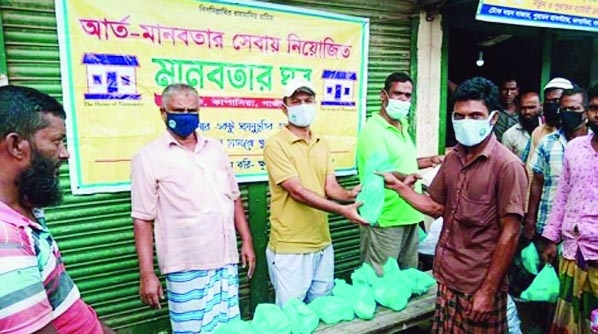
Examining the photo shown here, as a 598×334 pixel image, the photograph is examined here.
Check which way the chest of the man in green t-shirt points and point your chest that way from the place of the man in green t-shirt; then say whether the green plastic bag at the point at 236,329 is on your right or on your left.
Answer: on your right

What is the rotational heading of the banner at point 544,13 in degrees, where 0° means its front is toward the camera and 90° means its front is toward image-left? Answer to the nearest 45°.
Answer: approximately 0°

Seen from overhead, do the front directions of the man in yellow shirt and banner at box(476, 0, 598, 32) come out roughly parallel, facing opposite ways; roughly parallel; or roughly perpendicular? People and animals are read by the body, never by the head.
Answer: roughly parallel

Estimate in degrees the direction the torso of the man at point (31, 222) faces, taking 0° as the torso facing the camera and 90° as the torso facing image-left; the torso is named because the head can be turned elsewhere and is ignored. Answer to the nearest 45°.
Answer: approximately 270°

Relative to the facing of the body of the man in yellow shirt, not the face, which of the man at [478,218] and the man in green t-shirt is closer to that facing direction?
the man

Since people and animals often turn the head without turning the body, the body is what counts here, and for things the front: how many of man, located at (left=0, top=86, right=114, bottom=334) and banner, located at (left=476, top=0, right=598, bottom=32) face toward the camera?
1

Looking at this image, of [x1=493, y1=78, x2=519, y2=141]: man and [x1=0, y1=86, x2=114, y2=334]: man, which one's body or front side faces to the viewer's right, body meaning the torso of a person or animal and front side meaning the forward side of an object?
[x1=0, y1=86, x2=114, y2=334]: man
